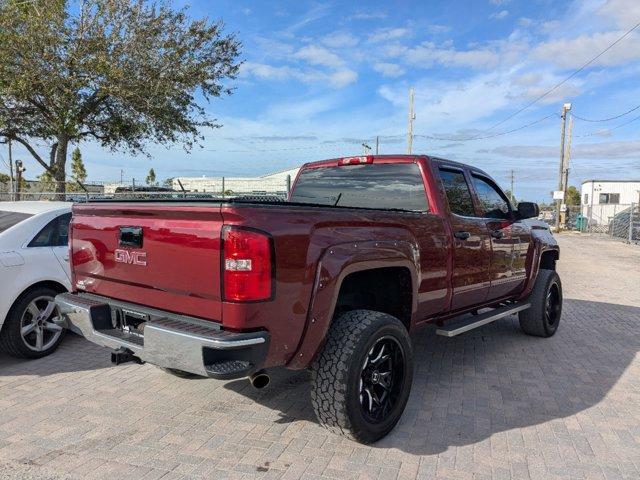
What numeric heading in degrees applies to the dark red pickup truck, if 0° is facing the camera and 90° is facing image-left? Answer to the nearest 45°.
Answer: approximately 225°

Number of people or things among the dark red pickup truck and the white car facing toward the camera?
0

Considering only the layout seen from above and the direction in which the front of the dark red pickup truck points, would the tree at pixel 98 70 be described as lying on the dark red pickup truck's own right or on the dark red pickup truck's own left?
on the dark red pickup truck's own left

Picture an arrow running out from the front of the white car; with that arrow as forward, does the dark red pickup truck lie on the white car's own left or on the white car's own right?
on the white car's own right

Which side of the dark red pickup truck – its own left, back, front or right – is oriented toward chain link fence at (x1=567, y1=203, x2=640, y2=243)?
front
